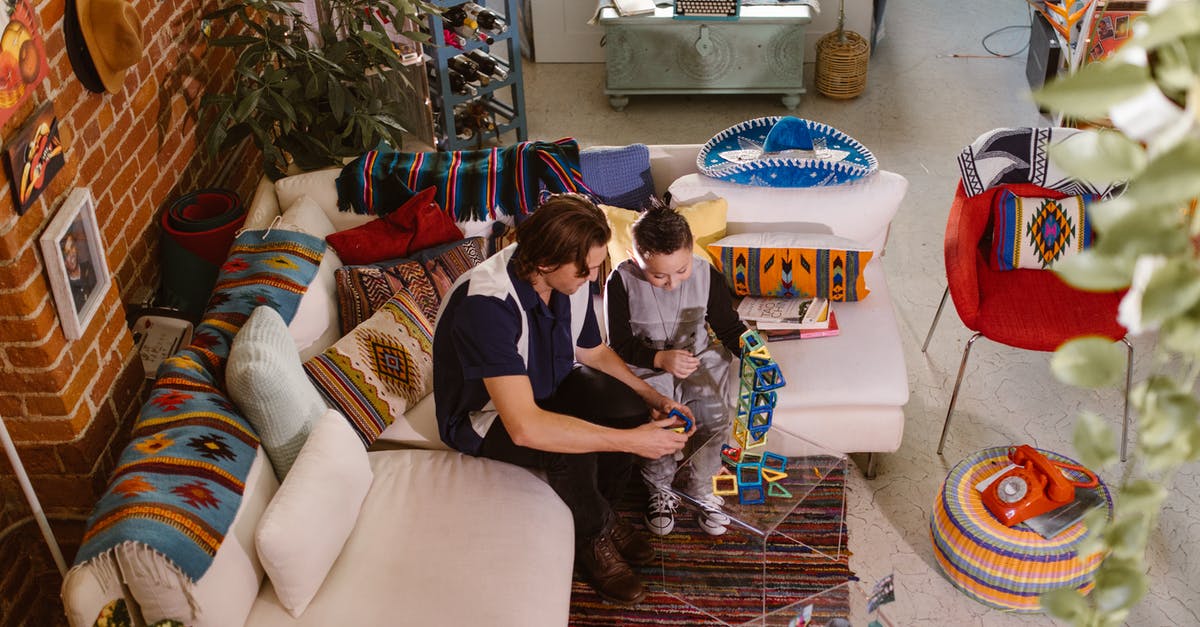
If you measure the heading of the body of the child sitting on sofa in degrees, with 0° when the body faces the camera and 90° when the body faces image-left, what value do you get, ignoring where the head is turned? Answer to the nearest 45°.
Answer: approximately 0°

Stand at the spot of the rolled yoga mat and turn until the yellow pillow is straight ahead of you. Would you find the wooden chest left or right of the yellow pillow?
left

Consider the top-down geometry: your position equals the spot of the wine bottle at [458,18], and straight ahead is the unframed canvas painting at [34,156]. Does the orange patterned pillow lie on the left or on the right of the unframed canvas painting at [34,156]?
left

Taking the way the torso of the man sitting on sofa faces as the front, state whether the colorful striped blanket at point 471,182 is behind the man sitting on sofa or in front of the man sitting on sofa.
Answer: behind

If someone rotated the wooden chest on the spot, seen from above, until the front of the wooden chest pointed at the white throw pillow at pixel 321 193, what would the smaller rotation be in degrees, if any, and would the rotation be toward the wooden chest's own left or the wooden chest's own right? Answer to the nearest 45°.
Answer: approximately 45° to the wooden chest's own right

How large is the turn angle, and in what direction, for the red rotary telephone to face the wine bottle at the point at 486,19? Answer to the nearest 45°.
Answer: approximately 90° to its right

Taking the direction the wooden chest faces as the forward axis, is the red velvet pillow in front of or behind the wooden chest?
in front

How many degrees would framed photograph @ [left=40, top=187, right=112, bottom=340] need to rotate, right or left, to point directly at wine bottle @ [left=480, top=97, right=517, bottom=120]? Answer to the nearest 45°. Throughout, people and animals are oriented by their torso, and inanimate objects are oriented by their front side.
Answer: approximately 90° to its left

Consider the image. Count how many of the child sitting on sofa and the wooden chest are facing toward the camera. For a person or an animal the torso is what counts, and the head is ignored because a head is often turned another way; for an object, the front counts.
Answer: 2

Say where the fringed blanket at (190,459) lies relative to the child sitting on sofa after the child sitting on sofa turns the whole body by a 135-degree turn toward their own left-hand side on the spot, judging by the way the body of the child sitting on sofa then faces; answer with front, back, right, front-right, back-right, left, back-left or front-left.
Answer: back

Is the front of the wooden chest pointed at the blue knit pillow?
yes

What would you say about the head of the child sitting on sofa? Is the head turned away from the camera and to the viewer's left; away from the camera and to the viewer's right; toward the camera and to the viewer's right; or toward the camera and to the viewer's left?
toward the camera and to the viewer's right

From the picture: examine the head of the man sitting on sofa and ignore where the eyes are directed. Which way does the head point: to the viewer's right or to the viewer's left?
to the viewer's right
